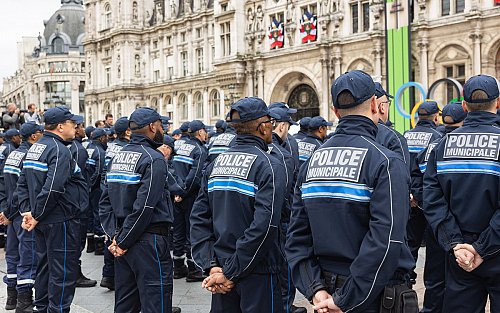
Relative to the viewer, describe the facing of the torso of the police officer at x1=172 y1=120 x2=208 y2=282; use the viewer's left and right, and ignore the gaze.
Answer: facing away from the viewer and to the right of the viewer

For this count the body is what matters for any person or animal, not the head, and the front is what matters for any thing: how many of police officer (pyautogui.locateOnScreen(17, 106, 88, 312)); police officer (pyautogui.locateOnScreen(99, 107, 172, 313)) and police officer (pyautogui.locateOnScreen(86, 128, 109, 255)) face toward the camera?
0

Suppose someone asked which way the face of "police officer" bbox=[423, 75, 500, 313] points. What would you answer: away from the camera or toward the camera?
away from the camera

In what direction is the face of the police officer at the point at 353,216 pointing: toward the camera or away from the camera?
away from the camera

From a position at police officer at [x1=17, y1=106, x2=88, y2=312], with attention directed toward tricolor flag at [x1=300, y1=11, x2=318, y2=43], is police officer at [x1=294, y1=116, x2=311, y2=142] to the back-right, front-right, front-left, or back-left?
front-right

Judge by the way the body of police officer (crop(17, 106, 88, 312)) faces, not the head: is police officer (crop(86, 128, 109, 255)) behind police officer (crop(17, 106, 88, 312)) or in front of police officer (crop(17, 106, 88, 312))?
in front

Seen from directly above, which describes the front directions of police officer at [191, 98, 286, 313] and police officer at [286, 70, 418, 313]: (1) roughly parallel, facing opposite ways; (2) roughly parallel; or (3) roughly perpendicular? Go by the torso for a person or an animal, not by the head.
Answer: roughly parallel

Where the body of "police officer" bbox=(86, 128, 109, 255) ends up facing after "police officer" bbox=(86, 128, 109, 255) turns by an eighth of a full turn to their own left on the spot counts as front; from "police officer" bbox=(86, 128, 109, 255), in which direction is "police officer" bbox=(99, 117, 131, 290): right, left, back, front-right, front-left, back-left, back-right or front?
back

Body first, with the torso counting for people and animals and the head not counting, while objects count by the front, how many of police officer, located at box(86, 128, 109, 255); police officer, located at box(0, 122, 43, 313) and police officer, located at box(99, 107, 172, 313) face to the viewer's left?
0

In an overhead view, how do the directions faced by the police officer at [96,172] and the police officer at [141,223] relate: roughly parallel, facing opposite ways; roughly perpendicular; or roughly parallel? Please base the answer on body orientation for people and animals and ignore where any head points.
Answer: roughly parallel

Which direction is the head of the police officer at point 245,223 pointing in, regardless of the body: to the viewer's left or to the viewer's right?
to the viewer's right

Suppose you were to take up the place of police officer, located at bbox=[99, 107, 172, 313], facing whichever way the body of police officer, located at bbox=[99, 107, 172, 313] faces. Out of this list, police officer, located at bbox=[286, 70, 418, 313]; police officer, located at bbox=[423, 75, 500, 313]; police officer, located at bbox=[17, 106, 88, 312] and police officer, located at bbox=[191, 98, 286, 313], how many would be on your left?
1

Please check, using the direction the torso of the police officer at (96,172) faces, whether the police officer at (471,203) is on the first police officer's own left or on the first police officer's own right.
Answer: on the first police officer's own right

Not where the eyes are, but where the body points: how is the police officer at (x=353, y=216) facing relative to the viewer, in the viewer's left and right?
facing away from the viewer and to the right of the viewer

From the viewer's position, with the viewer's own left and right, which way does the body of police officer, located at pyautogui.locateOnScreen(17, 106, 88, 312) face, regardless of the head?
facing away from the viewer and to the right of the viewer

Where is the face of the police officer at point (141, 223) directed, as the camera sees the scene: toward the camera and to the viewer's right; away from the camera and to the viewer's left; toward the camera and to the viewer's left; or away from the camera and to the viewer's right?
away from the camera and to the viewer's right
